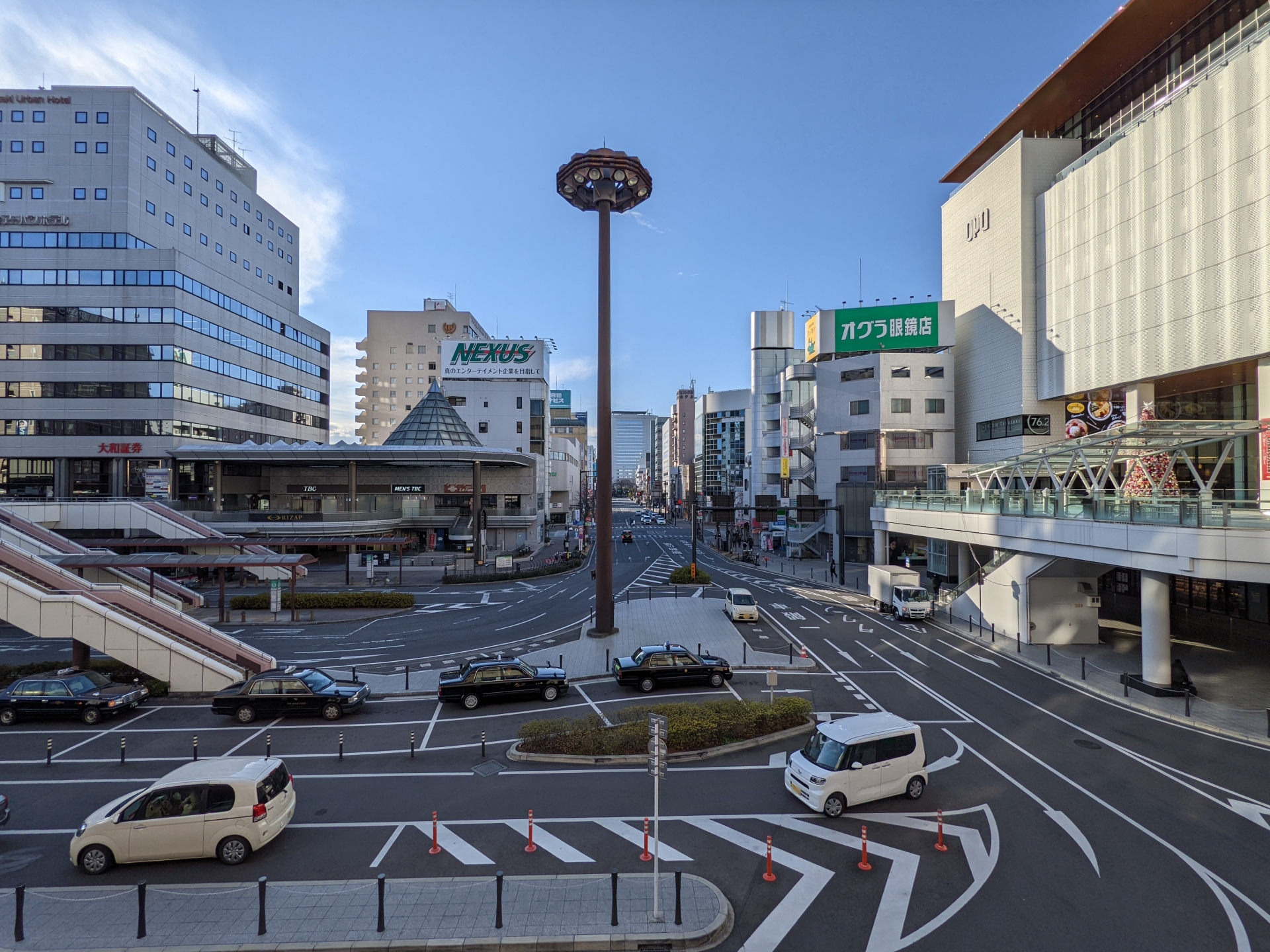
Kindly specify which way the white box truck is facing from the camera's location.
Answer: facing the viewer and to the right of the viewer

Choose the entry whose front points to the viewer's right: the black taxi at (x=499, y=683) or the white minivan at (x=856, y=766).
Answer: the black taxi

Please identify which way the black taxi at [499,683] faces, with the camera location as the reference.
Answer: facing to the right of the viewer

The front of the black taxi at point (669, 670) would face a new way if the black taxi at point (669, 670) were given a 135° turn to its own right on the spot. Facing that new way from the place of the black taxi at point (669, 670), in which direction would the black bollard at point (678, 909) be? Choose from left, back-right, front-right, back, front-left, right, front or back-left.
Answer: front-left

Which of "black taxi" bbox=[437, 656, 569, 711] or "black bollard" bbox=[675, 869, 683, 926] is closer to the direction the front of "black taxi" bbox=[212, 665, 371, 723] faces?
the black taxi

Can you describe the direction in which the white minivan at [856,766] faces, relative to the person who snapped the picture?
facing the viewer and to the left of the viewer

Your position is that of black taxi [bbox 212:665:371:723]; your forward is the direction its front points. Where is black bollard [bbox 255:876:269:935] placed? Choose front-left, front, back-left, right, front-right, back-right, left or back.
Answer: right

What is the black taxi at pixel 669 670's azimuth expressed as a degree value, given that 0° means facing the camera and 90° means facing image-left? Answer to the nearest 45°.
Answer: approximately 270°

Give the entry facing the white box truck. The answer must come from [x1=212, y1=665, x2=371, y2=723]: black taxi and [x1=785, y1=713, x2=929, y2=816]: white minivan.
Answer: the black taxi

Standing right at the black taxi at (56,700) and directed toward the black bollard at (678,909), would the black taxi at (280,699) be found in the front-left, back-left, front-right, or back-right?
front-left

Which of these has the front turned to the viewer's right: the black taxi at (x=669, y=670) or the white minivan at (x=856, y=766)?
the black taxi

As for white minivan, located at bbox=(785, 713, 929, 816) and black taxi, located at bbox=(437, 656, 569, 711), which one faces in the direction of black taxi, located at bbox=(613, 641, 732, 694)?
black taxi, located at bbox=(437, 656, 569, 711)

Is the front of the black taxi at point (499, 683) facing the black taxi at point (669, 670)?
yes

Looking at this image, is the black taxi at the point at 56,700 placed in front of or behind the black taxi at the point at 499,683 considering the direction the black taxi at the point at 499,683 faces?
behind

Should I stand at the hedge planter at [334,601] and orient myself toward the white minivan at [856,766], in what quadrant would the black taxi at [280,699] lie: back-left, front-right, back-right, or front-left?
front-right

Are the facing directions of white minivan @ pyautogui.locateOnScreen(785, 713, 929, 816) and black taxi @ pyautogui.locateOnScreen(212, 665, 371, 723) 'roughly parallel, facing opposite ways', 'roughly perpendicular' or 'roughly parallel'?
roughly parallel, facing opposite ways

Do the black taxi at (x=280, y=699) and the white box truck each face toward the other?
no

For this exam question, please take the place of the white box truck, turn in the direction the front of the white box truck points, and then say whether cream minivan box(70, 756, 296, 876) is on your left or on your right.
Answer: on your right

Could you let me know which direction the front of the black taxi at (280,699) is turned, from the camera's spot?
facing to the right of the viewer

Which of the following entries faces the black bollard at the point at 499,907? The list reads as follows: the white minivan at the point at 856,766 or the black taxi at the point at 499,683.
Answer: the white minivan

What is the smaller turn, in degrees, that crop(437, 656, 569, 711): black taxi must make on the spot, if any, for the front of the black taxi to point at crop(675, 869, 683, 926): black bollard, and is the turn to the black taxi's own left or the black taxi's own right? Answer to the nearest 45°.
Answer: approximately 90° to the black taxi's own right
